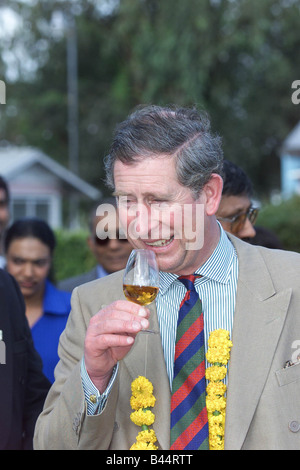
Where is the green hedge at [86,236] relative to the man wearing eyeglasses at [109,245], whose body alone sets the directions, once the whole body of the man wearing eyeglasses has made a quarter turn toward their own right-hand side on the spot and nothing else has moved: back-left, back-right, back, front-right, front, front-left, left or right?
back-right

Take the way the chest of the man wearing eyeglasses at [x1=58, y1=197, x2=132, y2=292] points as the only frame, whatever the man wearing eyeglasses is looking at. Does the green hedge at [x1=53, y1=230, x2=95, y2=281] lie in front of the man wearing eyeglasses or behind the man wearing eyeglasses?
behind

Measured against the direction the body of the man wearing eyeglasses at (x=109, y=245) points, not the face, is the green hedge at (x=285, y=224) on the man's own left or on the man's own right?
on the man's own left

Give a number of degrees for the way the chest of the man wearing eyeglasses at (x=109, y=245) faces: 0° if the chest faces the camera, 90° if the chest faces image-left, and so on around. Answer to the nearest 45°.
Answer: approximately 315°

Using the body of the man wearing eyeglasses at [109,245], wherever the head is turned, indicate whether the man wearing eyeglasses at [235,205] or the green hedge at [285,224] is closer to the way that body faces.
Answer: the man wearing eyeglasses
